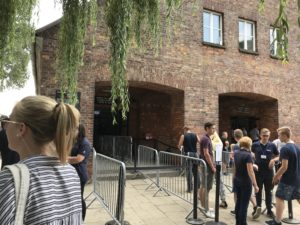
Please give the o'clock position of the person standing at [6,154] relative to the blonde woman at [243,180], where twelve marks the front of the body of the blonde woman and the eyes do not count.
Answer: The person standing is roughly at 7 o'clock from the blonde woman.

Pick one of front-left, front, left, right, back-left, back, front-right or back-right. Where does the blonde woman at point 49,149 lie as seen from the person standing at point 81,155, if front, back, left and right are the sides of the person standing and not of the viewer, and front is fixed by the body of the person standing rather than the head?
left

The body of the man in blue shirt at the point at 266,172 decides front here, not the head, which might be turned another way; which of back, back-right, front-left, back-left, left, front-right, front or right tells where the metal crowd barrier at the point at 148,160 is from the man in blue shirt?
back-right

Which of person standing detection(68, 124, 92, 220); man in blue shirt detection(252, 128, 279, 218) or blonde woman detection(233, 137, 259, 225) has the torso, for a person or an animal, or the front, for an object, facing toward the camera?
the man in blue shirt

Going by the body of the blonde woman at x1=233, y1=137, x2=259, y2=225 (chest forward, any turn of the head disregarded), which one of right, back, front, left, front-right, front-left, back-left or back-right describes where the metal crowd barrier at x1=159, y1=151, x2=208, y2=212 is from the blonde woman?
left

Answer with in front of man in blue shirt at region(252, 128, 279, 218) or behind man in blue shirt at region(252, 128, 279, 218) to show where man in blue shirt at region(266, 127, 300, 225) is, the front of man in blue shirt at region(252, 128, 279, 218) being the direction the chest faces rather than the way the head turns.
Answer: in front

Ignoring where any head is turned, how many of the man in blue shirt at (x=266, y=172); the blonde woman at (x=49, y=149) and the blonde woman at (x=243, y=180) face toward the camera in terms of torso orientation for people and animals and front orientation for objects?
1

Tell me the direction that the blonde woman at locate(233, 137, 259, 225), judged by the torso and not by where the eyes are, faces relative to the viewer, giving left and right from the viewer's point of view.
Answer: facing away from the viewer and to the right of the viewer

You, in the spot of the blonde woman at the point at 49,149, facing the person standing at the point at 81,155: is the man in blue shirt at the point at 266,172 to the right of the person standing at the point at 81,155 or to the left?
right

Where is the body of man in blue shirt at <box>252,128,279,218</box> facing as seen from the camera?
toward the camera

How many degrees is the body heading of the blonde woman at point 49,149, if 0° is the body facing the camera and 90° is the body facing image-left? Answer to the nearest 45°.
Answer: approximately 135°

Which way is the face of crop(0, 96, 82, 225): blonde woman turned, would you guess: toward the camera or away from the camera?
away from the camera

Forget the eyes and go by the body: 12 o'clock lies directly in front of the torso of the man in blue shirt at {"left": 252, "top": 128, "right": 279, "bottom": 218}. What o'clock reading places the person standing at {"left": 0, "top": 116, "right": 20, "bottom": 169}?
The person standing is roughly at 2 o'clock from the man in blue shirt.

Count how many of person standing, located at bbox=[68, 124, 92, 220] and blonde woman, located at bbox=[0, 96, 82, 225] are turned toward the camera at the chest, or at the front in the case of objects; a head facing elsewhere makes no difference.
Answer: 0
